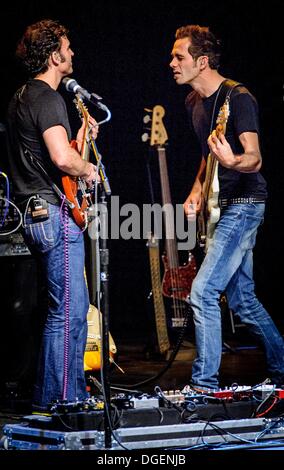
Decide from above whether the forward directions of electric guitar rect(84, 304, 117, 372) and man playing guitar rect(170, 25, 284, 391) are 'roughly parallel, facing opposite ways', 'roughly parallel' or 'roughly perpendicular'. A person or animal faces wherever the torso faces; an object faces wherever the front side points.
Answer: roughly perpendicular

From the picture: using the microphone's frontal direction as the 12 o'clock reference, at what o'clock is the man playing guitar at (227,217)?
The man playing guitar is roughly at 5 o'clock from the microphone.

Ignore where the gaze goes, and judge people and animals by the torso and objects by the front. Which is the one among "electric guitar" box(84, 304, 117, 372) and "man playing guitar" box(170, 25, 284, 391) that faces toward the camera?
the electric guitar

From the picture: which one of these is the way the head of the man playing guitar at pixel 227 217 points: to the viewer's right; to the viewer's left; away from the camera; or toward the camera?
to the viewer's left

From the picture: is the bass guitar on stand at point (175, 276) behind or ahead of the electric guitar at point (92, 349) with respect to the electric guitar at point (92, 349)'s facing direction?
behind

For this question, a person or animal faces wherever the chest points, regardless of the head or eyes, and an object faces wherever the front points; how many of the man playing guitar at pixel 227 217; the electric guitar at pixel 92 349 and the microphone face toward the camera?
1

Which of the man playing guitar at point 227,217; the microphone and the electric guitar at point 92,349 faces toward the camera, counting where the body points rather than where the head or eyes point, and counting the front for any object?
the electric guitar

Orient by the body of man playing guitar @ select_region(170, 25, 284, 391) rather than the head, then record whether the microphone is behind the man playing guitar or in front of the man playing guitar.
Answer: in front

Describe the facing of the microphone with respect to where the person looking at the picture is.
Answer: facing to the left of the viewer

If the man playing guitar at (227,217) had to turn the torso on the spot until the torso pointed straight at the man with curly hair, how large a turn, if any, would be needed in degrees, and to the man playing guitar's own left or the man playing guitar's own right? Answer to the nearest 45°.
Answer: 0° — they already face them

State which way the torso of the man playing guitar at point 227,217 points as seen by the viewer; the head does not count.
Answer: to the viewer's left

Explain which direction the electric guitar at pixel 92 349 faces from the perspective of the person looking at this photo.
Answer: facing the viewer
